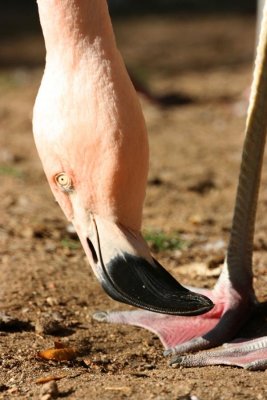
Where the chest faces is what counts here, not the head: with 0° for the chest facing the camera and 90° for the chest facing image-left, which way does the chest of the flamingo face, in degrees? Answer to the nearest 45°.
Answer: approximately 90°
